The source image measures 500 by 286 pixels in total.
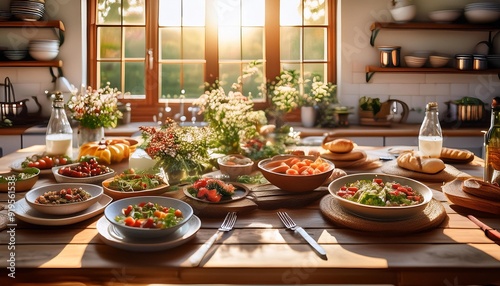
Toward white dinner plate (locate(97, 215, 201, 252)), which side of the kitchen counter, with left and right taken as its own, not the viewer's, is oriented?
front

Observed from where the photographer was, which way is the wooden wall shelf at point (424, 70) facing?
facing the viewer

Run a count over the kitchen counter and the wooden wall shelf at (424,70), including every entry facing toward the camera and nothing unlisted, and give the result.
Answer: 2

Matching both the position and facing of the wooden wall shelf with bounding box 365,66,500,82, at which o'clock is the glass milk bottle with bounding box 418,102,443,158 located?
The glass milk bottle is roughly at 12 o'clock from the wooden wall shelf.

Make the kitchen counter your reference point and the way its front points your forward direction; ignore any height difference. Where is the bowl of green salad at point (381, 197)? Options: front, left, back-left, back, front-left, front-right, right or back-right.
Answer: front

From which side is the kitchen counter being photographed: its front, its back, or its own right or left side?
front

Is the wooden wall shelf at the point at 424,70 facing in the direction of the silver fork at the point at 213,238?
yes

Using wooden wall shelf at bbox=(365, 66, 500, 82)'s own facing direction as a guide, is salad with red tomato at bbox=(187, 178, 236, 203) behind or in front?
in front

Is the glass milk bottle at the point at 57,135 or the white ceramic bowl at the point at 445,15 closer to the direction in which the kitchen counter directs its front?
the glass milk bottle

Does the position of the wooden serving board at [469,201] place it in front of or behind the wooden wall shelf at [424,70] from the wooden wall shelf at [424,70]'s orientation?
in front

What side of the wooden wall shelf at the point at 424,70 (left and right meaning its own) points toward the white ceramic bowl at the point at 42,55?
right
